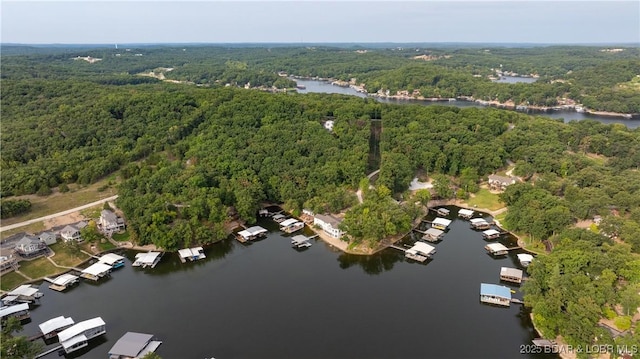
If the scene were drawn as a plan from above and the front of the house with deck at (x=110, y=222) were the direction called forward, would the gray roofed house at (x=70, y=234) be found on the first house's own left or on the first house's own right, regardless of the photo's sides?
on the first house's own right

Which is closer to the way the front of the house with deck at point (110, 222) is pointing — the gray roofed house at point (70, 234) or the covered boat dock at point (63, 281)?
the covered boat dock

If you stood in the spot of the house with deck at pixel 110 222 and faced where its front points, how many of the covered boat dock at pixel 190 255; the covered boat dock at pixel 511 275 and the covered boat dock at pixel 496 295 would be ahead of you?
3

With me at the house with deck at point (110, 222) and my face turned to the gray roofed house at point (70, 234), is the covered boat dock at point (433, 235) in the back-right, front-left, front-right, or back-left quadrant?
back-left

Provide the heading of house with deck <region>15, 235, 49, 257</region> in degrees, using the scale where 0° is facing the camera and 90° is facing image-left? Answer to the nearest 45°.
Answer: approximately 315°
